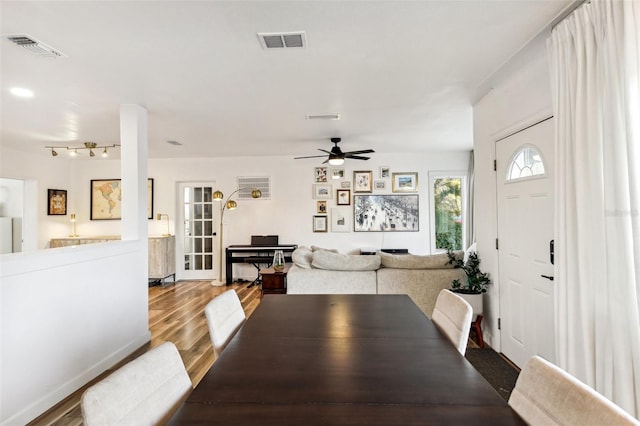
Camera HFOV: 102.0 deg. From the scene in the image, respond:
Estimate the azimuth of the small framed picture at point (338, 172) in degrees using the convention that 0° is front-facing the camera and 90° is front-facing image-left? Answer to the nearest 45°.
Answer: approximately 0°

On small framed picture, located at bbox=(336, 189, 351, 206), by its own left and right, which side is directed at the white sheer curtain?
front

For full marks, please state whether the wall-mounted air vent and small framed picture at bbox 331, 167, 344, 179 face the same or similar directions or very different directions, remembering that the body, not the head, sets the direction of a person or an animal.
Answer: same or similar directions

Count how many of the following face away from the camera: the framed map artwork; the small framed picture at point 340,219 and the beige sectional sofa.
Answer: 1

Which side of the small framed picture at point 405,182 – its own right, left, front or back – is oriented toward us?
front

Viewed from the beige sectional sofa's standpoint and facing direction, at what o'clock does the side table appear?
The side table is roughly at 9 o'clock from the beige sectional sofa.

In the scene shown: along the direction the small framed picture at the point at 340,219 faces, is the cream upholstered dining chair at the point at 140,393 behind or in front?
in front

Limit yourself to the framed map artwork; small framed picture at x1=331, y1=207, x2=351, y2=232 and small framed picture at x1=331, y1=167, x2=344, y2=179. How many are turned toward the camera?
3

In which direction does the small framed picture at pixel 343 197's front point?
toward the camera

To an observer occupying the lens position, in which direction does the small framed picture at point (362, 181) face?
facing the viewer

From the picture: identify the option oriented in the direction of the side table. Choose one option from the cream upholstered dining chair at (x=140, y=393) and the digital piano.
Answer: the digital piano

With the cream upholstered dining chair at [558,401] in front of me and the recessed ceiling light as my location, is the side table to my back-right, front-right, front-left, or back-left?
front-left

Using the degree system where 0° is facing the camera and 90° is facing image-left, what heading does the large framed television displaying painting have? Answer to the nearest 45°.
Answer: approximately 0°

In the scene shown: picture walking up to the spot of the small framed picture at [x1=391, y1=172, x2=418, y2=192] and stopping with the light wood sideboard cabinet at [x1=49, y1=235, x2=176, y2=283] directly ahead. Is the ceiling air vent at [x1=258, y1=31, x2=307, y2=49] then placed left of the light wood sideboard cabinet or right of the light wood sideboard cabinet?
left

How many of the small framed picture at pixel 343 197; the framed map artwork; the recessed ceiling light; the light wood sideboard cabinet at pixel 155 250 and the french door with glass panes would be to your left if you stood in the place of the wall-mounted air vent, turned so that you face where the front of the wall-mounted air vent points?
1

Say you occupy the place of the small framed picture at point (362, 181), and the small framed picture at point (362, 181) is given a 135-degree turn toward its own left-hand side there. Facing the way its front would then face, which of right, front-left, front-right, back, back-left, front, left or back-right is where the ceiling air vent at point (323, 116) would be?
back-right

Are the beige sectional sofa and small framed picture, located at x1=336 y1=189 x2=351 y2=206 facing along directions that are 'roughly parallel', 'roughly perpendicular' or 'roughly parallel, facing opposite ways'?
roughly parallel, facing opposite ways
